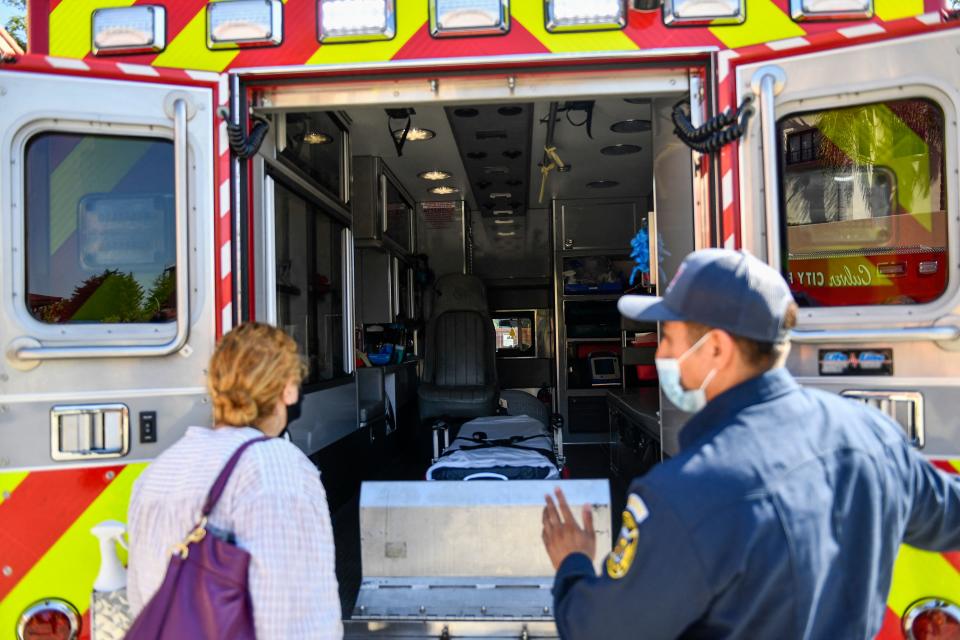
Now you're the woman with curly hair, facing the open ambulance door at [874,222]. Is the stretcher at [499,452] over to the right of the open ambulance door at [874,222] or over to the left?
left

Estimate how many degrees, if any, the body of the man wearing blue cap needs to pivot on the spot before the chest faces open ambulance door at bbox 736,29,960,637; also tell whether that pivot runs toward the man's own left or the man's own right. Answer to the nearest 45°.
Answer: approximately 45° to the man's own right

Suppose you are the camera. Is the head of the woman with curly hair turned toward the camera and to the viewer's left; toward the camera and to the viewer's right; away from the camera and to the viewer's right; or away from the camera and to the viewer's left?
away from the camera and to the viewer's right

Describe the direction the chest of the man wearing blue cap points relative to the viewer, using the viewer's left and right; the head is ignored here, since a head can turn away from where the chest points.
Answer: facing away from the viewer and to the left of the viewer

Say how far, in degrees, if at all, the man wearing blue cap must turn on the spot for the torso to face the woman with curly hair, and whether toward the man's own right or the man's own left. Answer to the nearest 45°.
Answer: approximately 45° to the man's own left

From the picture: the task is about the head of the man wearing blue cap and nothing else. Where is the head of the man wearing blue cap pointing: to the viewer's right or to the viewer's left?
to the viewer's left
